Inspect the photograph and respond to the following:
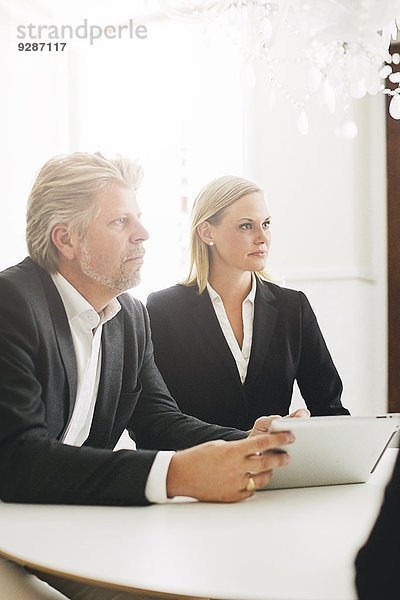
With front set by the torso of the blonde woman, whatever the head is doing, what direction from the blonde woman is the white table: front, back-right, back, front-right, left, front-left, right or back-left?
front-right

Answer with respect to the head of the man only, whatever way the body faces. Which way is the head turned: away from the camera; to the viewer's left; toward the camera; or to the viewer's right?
to the viewer's right

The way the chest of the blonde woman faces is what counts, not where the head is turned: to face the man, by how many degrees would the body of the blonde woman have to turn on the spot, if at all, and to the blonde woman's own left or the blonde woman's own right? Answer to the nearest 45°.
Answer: approximately 45° to the blonde woman's own right

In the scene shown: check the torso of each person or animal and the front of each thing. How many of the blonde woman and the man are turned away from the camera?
0

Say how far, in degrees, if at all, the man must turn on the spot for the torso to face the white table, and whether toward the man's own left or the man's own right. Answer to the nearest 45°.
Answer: approximately 45° to the man's own right

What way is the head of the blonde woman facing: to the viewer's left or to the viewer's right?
to the viewer's right

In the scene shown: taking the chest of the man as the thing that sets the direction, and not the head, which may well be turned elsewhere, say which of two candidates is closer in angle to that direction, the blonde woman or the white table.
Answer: the white table
